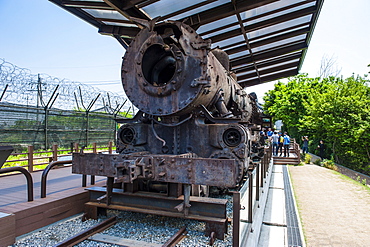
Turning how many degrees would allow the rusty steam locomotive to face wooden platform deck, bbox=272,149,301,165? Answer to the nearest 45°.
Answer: approximately 180°

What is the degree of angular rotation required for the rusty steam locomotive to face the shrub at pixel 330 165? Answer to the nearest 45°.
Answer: approximately 180°

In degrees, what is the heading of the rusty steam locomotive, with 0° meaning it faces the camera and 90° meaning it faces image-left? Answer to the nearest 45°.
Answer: approximately 45°

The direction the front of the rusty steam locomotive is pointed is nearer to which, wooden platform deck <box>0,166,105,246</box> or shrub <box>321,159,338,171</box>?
the wooden platform deck

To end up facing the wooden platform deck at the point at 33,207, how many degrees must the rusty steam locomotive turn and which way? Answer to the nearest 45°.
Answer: approximately 45° to its right
